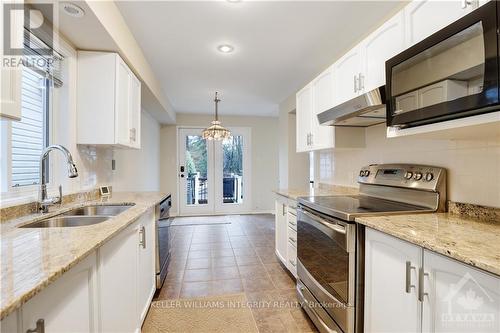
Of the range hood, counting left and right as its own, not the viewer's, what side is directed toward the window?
front

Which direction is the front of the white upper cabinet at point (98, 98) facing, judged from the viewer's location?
facing to the right of the viewer

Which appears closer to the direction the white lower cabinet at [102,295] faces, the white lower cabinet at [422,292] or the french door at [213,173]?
the white lower cabinet

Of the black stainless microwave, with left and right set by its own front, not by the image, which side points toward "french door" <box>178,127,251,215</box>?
right

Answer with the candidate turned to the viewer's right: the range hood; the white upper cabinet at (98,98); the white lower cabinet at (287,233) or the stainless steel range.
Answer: the white upper cabinet

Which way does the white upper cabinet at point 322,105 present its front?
to the viewer's left

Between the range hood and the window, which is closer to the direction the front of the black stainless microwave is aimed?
the window

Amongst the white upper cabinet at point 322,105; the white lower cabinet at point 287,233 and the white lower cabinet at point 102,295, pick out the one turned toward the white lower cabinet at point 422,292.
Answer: the white lower cabinet at point 102,295

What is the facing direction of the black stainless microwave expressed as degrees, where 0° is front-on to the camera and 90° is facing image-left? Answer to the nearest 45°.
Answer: approximately 45°

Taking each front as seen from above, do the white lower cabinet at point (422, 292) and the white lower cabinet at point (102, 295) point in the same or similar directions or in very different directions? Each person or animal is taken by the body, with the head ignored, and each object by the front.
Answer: very different directions

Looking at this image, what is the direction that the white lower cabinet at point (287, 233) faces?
to the viewer's left

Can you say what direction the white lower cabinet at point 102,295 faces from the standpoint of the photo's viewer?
facing the viewer and to the right of the viewer

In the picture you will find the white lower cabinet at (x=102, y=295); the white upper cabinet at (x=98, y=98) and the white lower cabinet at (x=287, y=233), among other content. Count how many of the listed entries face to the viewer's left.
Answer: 1

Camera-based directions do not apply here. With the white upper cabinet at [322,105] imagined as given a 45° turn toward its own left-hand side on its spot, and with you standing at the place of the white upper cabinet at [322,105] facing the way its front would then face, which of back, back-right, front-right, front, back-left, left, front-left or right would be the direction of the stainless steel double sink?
front
